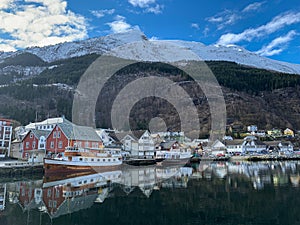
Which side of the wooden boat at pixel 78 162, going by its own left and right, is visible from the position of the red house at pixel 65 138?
right

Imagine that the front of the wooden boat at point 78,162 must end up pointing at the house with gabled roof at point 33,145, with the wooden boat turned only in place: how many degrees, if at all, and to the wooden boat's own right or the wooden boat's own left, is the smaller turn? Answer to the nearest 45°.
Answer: approximately 45° to the wooden boat's own right

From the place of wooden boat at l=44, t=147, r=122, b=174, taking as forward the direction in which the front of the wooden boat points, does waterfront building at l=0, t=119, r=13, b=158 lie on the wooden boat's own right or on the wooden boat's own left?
on the wooden boat's own right

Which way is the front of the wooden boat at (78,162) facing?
to the viewer's left
